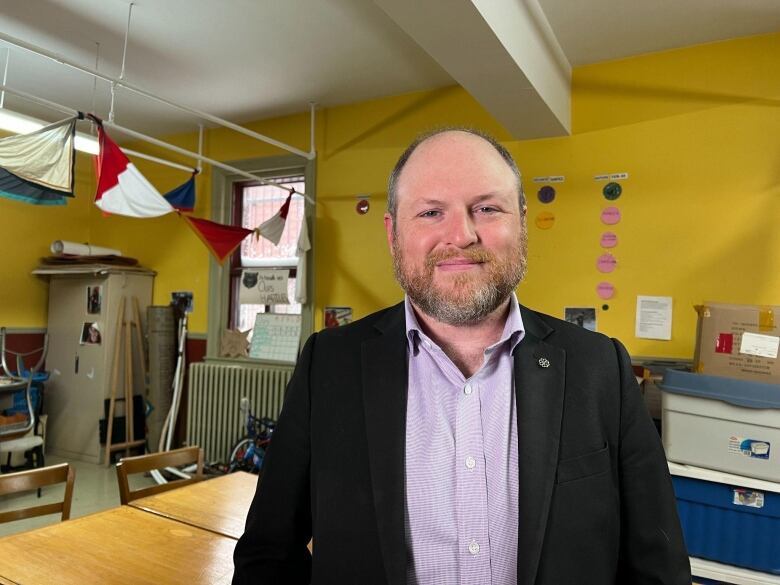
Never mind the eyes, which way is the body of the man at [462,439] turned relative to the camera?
toward the camera

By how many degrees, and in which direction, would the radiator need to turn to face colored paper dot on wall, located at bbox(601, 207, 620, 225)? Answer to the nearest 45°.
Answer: approximately 45° to its left

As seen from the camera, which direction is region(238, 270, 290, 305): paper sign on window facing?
toward the camera

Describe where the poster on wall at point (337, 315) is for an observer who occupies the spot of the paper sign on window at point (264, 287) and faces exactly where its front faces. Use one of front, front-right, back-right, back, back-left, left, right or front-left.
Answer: front-left

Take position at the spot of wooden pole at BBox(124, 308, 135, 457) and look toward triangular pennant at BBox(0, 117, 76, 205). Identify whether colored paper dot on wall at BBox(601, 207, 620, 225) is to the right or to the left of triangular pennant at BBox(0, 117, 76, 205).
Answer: left

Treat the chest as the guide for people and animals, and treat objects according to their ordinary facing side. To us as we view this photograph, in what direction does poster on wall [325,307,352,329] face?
facing the viewer
